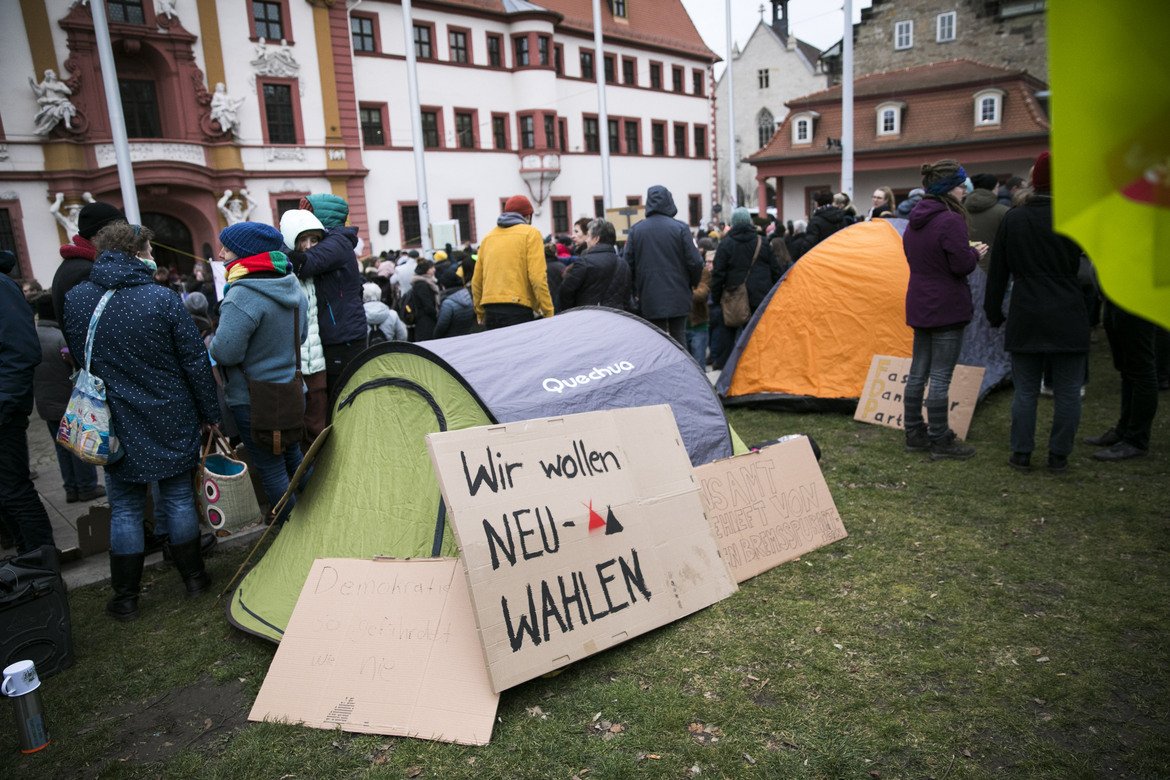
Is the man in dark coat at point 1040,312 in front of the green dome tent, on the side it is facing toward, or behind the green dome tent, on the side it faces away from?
behind

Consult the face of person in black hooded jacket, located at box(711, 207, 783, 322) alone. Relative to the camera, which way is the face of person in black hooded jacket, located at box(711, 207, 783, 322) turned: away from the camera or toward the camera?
away from the camera

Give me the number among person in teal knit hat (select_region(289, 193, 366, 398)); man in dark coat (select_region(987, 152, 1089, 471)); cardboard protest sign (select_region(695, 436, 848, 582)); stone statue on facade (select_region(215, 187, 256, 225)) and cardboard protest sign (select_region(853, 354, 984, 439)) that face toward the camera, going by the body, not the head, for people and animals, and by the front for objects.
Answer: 3

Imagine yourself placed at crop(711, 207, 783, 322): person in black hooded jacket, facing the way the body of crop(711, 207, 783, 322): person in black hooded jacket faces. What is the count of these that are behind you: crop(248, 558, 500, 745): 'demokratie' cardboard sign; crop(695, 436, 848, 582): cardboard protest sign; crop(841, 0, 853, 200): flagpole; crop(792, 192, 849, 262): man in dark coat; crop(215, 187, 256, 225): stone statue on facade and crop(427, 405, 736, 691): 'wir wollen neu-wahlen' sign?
3

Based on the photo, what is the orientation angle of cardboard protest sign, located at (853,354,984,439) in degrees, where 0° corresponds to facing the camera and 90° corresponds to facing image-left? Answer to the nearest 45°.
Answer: approximately 0°

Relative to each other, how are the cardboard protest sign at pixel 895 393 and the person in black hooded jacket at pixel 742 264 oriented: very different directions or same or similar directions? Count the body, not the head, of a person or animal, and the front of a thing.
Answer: very different directions

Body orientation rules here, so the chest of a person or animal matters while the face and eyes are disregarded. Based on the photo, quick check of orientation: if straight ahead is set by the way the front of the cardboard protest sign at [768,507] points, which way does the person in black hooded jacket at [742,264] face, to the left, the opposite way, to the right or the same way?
the opposite way

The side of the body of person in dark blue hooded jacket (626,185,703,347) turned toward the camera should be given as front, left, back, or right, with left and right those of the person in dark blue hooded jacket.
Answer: back
